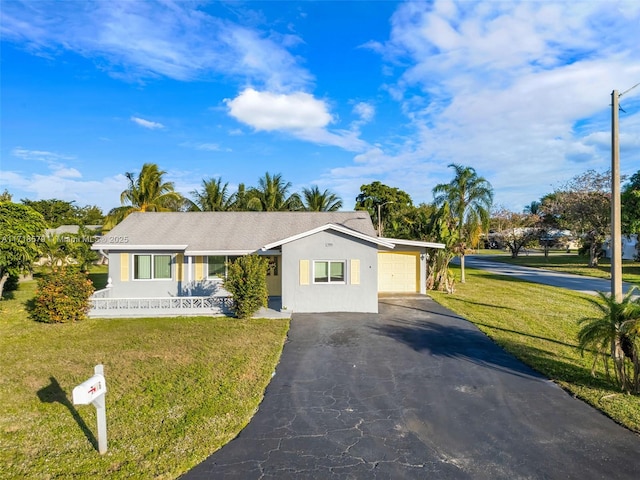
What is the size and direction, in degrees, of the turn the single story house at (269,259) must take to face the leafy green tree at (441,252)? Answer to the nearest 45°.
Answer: approximately 90° to its left

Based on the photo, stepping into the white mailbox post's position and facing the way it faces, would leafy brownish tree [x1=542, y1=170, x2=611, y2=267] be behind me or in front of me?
behind

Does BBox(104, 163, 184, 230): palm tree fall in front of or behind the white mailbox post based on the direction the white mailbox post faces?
behind

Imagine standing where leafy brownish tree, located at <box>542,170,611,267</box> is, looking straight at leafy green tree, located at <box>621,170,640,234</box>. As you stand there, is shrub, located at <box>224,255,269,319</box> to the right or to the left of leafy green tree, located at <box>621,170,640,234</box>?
right

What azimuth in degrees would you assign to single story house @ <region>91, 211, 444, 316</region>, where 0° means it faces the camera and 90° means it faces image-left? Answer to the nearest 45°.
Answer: approximately 0°

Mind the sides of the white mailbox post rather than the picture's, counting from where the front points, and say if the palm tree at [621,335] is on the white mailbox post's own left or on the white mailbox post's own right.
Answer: on the white mailbox post's own left

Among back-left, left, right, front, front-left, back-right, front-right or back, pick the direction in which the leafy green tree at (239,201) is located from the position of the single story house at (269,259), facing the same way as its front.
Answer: back

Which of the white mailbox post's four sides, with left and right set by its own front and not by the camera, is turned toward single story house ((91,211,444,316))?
back

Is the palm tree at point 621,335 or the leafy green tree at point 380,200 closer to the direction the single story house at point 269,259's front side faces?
the palm tree

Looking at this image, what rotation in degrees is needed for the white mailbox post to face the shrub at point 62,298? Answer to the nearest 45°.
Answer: approximately 135° to its right

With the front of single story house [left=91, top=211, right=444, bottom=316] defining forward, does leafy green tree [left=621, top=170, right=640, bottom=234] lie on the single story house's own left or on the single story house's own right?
on the single story house's own left

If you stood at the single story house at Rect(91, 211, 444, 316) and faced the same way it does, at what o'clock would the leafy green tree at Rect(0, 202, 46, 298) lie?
The leafy green tree is roughly at 3 o'clock from the single story house.

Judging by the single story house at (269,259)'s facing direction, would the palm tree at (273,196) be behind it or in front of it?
behind

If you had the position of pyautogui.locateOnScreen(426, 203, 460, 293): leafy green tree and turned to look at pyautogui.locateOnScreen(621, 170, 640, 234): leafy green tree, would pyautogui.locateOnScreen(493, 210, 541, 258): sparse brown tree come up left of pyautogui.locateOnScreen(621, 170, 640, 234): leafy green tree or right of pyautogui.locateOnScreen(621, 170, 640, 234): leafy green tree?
left

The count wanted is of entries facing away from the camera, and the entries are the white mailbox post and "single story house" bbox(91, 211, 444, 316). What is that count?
0

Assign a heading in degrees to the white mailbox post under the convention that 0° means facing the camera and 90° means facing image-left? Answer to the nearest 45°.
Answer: approximately 45°
